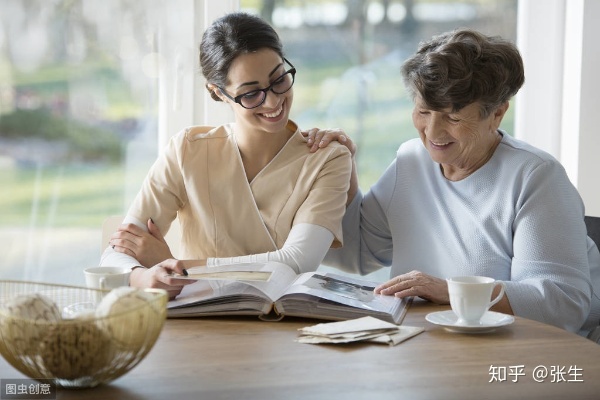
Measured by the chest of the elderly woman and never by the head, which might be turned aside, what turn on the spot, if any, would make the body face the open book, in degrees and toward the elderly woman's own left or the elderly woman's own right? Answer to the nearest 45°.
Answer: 0° — they already face it

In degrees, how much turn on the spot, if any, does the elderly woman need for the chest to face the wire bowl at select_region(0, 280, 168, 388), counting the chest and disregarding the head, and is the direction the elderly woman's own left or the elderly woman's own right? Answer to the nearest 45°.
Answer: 0° — they already face it

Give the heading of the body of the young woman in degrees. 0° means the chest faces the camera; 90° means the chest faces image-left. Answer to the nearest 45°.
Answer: approximately 0°

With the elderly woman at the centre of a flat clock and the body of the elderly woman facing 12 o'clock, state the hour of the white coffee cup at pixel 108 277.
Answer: The white coffee cup is roughly at 12 o'clock from the elderly woman.

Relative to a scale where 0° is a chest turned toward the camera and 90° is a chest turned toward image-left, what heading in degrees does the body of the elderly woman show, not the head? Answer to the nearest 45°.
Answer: approximately 45°

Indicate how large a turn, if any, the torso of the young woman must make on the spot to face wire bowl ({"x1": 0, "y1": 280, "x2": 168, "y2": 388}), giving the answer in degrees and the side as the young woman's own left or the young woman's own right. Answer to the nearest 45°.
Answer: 0° — they already face it

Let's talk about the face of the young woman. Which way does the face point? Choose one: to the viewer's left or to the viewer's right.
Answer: to the viewer's right
